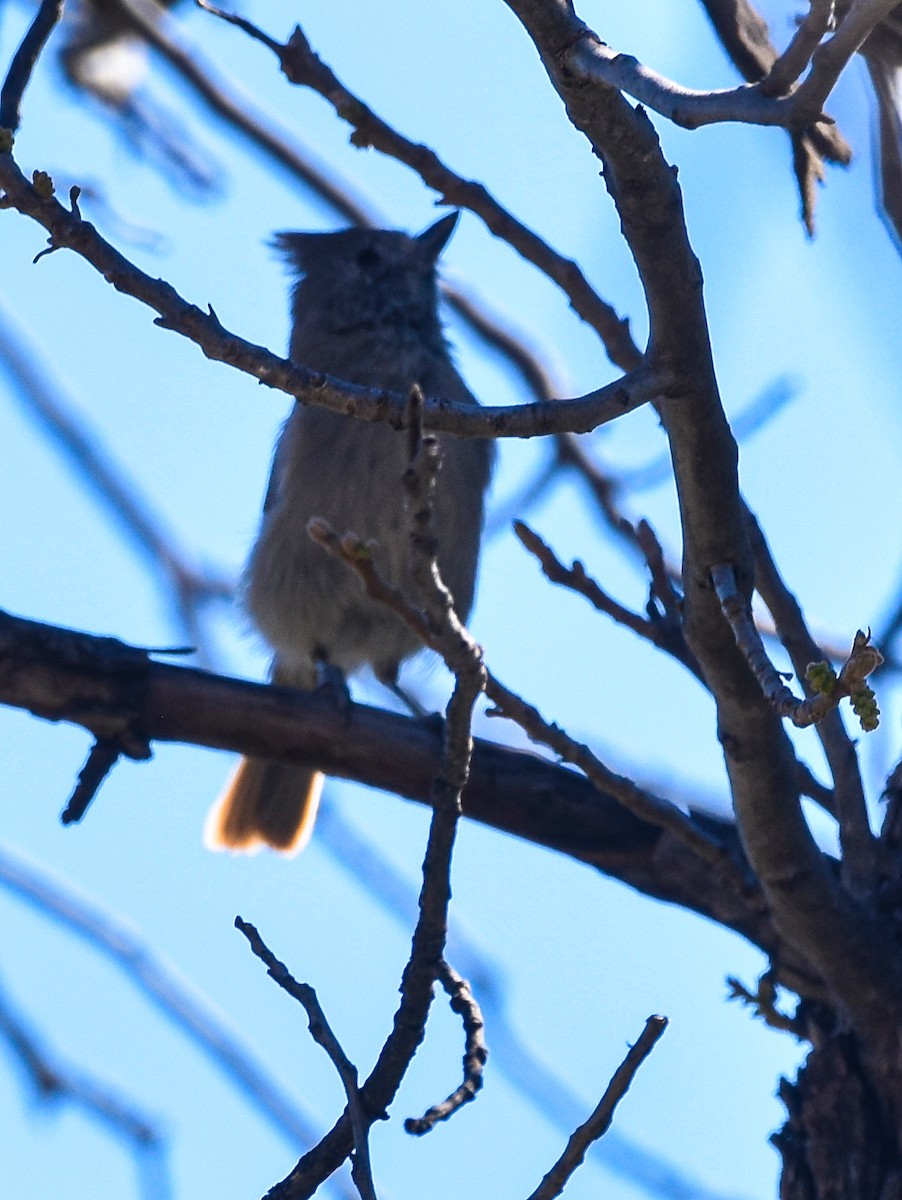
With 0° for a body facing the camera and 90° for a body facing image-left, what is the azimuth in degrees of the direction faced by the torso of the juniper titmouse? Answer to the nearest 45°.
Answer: approximately 315°
